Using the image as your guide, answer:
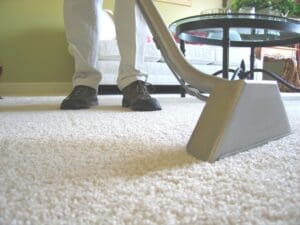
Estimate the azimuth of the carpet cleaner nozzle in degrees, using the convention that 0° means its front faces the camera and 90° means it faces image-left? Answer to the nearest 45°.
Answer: approximately 315°
